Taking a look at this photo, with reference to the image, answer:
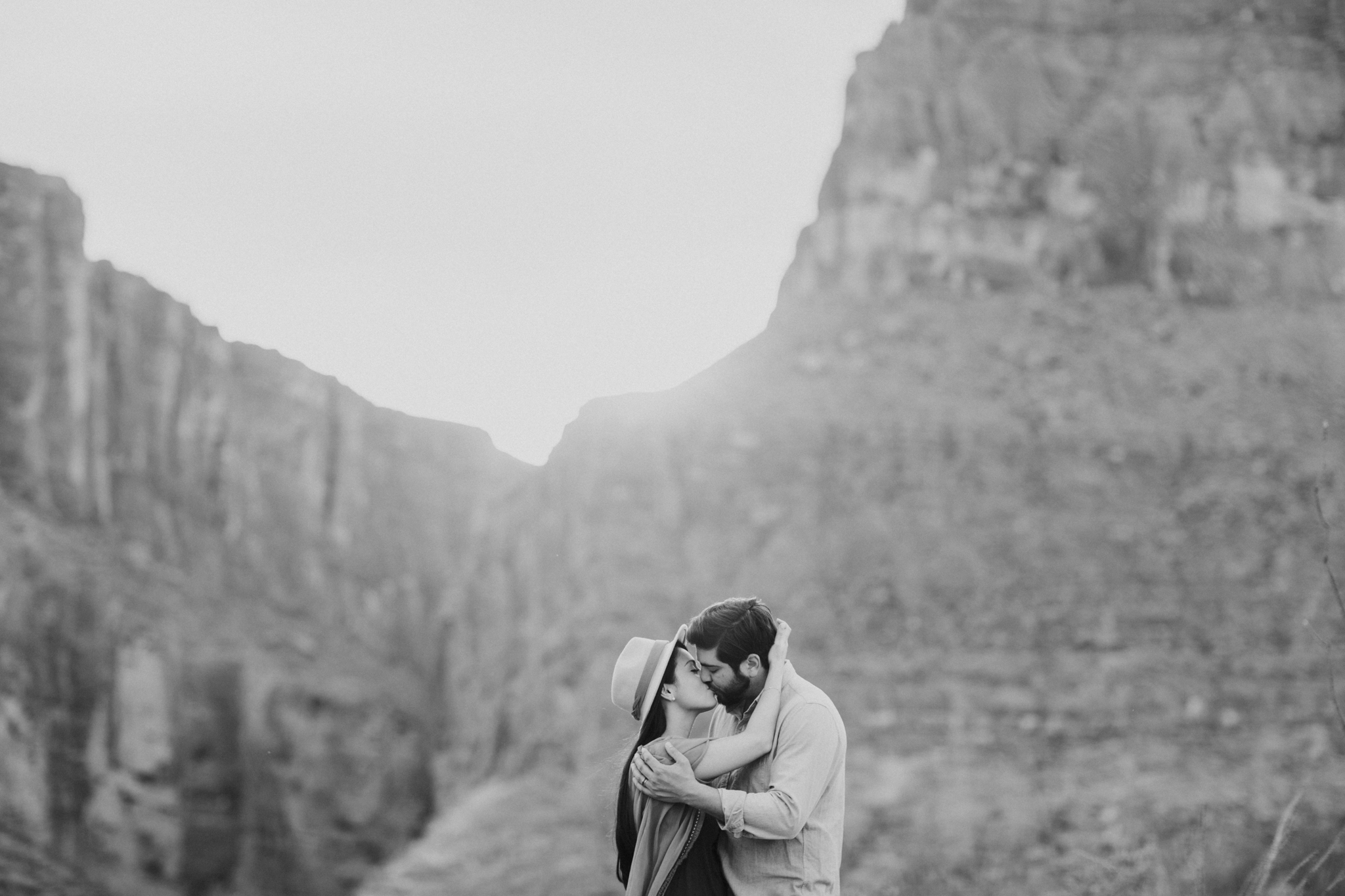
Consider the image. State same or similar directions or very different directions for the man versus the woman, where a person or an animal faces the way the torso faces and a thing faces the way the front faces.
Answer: very different directions

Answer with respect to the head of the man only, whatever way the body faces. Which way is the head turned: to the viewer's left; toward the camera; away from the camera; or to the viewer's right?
to the viewer's left

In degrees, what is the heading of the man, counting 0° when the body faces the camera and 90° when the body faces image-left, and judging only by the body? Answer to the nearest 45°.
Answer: approximately 90°

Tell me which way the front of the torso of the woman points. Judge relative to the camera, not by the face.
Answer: to the viewer's right

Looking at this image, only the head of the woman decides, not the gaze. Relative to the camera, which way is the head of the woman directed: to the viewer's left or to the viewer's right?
to the viewer's right

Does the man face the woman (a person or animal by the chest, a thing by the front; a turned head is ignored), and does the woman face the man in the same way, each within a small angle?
yes
